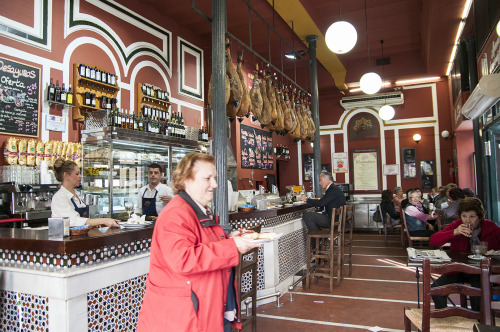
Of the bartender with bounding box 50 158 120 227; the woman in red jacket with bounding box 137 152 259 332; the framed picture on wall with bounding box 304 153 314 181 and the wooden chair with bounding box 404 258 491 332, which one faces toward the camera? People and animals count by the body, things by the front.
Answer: the framed picture on wall

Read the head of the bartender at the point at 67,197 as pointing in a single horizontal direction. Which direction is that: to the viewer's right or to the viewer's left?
to the viewer's right

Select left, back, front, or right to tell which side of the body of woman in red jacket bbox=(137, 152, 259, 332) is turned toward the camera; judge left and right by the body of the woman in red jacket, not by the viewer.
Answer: right

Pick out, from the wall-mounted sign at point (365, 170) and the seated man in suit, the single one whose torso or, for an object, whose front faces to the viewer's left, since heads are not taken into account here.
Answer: the seated man in suit

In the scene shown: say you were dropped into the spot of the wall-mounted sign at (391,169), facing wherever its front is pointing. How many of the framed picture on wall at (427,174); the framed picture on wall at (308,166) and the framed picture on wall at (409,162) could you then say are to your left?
2

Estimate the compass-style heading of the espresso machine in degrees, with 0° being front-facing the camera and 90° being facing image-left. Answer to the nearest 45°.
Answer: approximately 315°

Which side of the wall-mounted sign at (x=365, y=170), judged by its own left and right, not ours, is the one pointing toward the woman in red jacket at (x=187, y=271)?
front

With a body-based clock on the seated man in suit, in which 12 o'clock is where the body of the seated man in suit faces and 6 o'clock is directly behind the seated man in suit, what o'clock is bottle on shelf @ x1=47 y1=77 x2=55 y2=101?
The bottle on shelf is roughly at 11 o'clock from the seated man in suit.

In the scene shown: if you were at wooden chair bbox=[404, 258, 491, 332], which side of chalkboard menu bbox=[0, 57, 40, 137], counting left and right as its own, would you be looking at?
front

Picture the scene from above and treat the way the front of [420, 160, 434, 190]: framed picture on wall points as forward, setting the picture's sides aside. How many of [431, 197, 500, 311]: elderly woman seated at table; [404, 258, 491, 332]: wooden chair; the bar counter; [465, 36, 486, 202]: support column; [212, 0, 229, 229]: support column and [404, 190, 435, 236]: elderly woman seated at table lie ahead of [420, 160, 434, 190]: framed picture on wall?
6

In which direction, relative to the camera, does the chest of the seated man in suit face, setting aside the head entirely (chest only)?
to the viewer's left

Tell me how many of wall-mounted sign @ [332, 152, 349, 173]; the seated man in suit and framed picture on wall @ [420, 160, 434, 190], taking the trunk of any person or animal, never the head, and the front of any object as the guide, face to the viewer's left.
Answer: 1

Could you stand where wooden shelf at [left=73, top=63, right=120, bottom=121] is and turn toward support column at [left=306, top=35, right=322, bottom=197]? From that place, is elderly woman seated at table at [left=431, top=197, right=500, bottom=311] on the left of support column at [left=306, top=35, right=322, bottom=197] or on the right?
right

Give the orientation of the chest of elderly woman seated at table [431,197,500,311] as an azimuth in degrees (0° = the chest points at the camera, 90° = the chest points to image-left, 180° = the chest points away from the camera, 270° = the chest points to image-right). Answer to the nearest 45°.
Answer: approximately 0°

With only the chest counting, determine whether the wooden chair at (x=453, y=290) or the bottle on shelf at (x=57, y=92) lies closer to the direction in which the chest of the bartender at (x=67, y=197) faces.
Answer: the wooden chair
